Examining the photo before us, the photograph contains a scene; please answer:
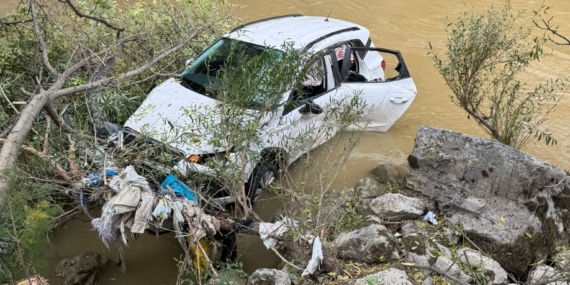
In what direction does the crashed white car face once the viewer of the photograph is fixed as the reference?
facing the viewer and to the left of the viewer

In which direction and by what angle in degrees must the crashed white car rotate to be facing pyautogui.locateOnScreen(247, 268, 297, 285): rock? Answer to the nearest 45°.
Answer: approximately 45° to its left

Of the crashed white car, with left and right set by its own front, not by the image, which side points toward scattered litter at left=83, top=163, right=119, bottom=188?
front

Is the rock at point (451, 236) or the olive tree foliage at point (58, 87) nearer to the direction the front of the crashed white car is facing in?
the olive tree foliage

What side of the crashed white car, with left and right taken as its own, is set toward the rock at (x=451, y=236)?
left

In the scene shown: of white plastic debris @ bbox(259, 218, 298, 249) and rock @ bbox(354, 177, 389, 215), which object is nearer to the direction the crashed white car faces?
the white plastic debris

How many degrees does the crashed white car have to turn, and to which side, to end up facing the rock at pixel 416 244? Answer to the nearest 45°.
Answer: approximately 90° to its left

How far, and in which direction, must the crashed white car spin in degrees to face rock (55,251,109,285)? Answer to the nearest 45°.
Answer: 0° — it already faces it

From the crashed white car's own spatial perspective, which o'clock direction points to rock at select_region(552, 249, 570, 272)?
The rock is roughly at 9 o'clock from the crashed white car.

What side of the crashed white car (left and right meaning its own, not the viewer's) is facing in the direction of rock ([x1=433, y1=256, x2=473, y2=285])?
left

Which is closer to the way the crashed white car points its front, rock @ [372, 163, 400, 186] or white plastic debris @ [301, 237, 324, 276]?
the white plastic debris
